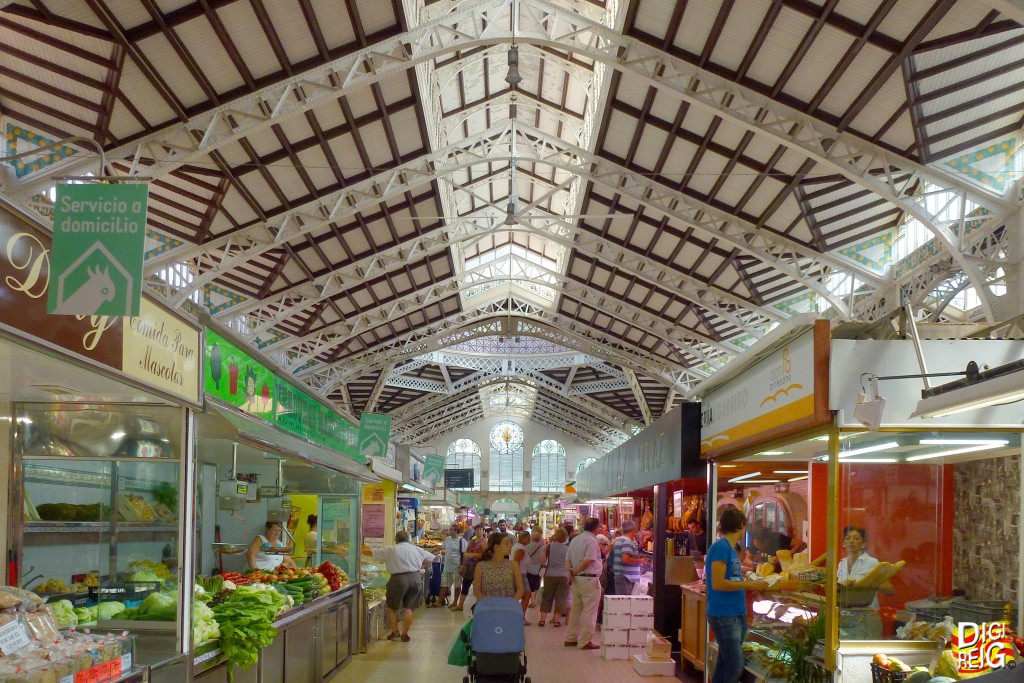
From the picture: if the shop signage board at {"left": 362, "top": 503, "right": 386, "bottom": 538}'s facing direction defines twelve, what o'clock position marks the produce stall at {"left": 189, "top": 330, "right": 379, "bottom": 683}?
The produce stall is roughly at 12 o'clock from the shop signage board.

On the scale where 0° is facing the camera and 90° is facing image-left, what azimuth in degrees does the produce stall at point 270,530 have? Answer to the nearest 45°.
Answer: approximately 315°

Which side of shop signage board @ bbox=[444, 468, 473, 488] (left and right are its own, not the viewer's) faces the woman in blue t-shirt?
front

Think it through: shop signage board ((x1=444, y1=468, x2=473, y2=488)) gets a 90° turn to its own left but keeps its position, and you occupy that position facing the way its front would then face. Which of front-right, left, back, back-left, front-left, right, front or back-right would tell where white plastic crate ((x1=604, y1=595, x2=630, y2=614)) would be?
right

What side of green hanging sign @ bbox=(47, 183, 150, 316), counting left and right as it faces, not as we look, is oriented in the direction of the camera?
front

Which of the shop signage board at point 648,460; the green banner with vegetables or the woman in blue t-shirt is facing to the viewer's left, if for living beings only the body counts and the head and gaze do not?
the shop signage board

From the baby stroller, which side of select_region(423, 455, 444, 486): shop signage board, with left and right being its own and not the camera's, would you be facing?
front

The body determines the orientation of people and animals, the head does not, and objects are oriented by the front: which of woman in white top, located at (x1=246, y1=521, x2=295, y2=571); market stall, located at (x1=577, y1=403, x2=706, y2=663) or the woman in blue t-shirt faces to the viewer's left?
the market stall

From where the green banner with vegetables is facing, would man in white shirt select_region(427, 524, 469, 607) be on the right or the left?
on its left

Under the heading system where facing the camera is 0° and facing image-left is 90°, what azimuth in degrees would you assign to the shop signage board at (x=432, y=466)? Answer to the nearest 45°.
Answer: approximately 0°

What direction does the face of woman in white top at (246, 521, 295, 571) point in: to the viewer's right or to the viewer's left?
to the viewer's right

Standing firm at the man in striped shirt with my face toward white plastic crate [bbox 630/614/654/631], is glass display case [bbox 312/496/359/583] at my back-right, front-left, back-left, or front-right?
front-right

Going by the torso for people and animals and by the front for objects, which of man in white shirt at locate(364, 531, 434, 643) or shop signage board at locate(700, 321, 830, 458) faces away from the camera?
the man in white shirt

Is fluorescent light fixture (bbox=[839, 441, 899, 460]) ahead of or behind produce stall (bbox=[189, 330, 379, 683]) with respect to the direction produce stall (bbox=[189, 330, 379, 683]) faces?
ahead
